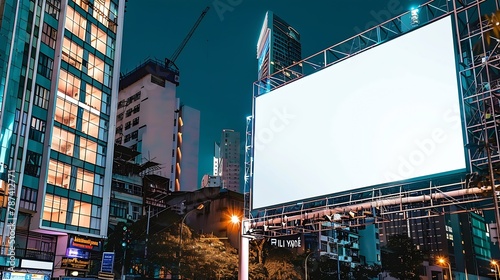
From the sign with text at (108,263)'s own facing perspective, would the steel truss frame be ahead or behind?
ahead

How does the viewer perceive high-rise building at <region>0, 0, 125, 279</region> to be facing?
facing the viewer and to the right of the viewer

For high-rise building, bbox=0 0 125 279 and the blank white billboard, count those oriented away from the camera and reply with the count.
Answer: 0

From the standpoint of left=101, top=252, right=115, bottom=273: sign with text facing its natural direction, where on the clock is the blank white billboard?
The blank white billboard is roughly at 11 o'clock from the sign with text.

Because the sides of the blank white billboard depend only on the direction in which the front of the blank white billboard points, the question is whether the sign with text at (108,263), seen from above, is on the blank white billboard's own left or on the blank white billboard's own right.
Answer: on the blank white billboard's own right

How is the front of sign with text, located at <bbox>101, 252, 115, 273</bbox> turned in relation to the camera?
facing the viewer

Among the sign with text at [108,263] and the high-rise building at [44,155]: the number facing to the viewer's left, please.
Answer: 0

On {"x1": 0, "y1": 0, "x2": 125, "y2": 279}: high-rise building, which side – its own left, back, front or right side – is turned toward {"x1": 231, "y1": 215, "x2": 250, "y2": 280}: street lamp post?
front

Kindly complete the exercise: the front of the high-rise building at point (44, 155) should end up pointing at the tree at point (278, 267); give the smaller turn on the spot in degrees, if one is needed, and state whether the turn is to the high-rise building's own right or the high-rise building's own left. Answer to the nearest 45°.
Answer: approximately 45° to the high-rise building's own left

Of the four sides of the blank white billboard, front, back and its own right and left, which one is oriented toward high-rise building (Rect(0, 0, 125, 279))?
right

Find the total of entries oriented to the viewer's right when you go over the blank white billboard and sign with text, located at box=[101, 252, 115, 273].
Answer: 0

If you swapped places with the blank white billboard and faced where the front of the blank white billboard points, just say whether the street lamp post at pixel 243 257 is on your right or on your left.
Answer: on your right

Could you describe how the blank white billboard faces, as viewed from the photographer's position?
facing the viewer and to the left of the viewer
